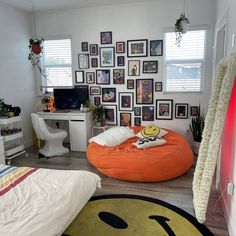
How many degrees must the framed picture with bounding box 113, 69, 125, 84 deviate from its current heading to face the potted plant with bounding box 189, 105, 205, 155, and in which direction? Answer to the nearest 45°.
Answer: approximately 45° to its left

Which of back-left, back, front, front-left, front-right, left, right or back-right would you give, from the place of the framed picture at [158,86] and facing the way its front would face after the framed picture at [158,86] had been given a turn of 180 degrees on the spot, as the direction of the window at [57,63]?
left

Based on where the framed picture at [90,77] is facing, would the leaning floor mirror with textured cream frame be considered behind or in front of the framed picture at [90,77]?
in front

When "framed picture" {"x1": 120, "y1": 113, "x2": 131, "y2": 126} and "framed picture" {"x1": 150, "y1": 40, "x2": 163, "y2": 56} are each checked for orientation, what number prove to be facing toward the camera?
2

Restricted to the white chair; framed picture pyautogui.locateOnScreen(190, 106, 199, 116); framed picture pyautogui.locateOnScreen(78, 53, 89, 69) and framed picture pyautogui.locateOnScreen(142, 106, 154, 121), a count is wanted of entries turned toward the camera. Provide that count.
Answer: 3

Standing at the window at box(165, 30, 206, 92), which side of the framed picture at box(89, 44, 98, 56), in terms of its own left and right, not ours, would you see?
left

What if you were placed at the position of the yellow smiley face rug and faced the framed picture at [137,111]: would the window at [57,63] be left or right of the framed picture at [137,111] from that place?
left

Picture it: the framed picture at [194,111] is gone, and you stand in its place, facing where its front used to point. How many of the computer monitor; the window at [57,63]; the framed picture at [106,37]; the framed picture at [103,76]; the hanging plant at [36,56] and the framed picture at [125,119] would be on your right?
6

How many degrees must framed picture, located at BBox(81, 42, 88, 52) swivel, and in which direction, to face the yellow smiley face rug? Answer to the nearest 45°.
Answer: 0° — it already faces it
